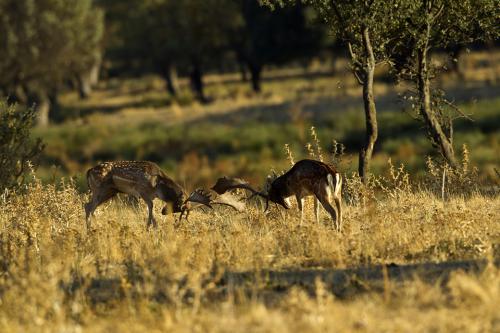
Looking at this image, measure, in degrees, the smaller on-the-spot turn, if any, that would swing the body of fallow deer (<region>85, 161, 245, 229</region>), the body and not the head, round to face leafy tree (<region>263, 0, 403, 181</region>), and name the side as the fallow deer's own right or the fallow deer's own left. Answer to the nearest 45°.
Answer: approximately 45° to the fallow deer's own left

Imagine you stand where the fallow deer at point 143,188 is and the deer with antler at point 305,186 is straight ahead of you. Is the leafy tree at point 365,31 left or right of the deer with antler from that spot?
left

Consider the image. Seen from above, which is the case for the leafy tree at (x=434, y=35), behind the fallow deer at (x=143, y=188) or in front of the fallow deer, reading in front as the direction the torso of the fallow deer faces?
in front

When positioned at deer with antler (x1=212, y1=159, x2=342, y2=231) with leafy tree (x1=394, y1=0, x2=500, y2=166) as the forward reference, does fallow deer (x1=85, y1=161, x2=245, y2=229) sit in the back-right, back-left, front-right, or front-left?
back-left

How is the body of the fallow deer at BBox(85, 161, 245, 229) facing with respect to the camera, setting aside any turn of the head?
to the viewer's right

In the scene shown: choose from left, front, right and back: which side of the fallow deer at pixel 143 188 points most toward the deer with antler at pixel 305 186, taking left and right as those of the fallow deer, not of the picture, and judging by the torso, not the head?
front
